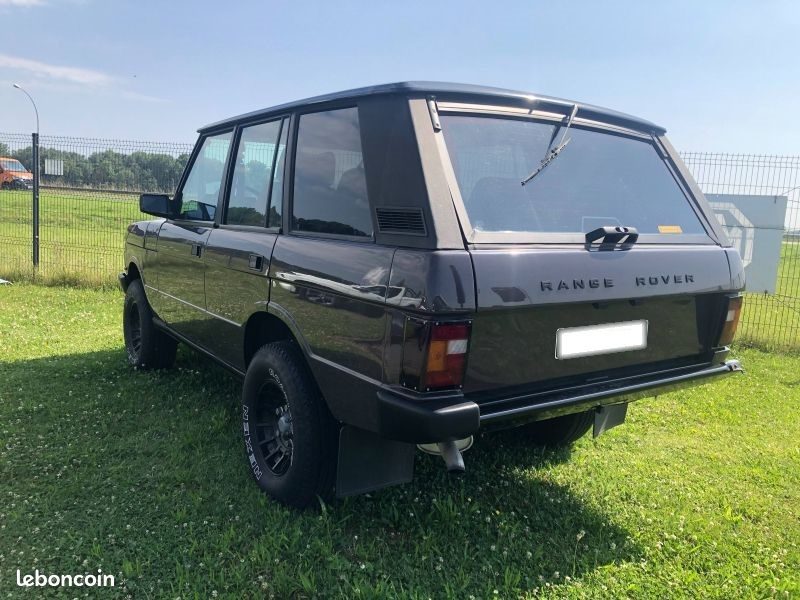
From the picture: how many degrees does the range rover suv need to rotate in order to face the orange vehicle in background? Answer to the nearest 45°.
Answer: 0° — it already faces it

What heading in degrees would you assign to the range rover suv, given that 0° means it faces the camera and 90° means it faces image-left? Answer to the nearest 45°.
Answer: approximately 135°
